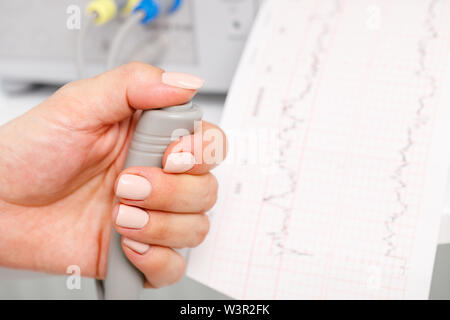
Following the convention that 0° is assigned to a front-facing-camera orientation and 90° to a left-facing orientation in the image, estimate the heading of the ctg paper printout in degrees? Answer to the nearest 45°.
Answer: approximately 0°
